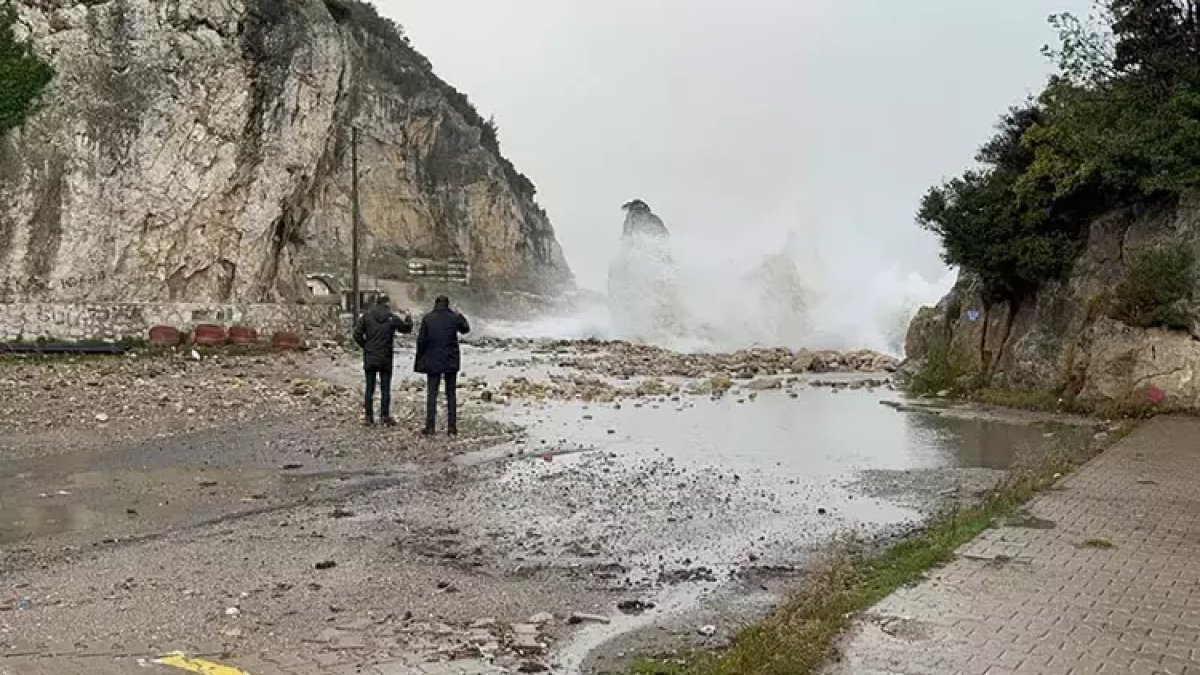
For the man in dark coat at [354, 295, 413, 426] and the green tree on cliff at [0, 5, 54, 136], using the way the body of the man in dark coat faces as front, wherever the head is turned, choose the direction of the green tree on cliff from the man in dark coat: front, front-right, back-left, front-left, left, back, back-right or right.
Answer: left

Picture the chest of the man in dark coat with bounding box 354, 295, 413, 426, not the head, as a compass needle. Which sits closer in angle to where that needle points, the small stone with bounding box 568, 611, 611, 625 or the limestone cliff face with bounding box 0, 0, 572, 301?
the limestone cliff face

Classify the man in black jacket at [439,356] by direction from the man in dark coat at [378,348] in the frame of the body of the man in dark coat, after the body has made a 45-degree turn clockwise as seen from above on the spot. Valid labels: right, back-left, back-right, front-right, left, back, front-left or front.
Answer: front-right

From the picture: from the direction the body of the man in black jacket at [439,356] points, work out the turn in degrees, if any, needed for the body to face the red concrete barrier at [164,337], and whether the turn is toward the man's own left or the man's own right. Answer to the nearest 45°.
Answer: approximately 45° to the man's own left

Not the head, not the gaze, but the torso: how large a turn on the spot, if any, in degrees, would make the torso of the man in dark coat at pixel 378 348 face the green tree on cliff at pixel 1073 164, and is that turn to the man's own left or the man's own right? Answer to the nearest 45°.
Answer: approximately 45° to the man's own right

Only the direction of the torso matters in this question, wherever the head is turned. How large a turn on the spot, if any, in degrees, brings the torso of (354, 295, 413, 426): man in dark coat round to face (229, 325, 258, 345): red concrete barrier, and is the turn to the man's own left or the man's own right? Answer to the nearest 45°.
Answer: approximately 45° to the man's own left

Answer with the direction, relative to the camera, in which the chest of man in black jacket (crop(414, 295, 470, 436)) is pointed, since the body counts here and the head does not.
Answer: away from the camera

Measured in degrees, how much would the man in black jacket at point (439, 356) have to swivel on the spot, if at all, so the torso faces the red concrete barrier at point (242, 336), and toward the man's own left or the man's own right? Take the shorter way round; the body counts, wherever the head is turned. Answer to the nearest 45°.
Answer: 0° — they already face it

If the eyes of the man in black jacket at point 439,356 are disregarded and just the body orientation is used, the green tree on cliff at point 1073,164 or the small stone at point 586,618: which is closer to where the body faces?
the green tree on cliff

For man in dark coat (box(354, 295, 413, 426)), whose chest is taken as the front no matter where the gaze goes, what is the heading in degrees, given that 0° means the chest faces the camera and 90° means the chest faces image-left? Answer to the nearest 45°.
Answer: approximately 225°

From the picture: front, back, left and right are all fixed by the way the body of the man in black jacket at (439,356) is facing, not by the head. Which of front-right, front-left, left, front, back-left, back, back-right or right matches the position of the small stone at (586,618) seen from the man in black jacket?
back

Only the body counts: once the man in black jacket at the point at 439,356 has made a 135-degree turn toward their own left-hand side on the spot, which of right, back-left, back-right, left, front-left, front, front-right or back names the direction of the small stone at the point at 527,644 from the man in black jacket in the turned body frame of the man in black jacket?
front-left

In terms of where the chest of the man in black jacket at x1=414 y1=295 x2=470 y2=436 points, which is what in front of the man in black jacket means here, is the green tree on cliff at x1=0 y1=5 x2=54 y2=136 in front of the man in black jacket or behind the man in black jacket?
in front
